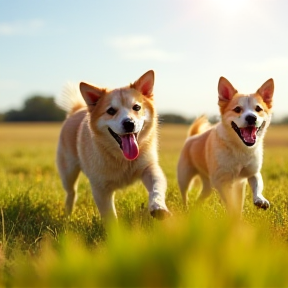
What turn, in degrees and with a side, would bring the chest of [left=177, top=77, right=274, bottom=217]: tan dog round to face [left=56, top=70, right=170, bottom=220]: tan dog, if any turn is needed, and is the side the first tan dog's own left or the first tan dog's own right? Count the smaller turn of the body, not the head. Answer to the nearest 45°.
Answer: approximately 90° to the first tan dog's own right

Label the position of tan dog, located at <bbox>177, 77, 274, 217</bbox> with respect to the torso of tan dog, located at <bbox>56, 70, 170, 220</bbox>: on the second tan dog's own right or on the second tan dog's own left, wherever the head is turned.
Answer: on the second tan dog's own left

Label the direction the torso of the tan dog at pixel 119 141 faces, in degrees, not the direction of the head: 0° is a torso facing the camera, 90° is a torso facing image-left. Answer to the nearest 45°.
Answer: approximately 315°
